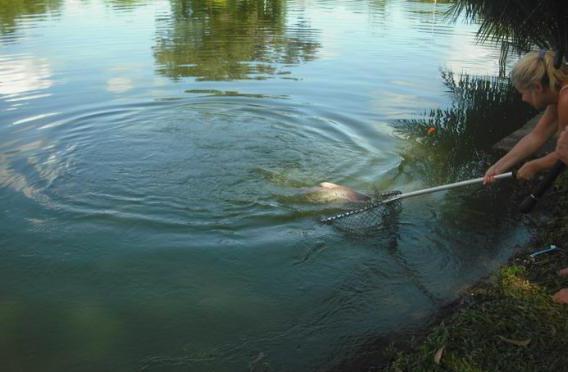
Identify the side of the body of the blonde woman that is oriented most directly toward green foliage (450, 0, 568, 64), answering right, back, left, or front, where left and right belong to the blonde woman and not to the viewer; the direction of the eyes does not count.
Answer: right

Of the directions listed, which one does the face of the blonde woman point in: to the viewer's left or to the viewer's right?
to the viewer's left

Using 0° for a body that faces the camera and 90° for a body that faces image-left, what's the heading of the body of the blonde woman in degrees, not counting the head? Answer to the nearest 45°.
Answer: approximately 90°

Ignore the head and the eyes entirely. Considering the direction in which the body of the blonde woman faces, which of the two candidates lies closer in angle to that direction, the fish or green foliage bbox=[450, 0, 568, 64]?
the fish
